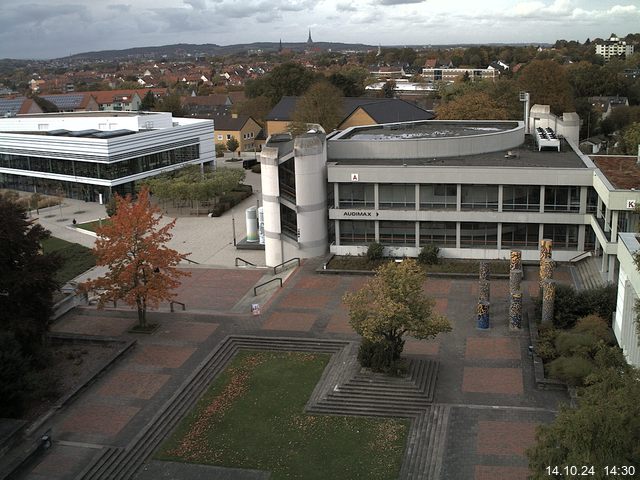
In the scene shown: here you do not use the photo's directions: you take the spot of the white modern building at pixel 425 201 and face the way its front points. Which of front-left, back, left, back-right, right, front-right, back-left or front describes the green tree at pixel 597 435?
front

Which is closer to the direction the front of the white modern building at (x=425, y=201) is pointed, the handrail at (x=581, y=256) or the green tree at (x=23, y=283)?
the green tree

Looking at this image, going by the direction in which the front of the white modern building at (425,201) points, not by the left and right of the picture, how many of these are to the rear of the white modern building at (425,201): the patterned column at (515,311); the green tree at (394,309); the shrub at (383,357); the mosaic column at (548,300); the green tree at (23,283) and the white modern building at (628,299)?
0

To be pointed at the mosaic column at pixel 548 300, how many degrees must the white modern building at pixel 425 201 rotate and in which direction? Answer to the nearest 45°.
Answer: approximately 45° to its left

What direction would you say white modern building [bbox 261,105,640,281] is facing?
toward the camera

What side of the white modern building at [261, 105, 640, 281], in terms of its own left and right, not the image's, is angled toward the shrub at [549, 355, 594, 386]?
front

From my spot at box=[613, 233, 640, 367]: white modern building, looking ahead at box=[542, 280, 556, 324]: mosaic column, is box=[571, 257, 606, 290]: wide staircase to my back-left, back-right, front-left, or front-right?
front-right

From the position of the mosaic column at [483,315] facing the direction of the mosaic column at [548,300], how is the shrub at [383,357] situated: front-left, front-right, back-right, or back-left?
back-right

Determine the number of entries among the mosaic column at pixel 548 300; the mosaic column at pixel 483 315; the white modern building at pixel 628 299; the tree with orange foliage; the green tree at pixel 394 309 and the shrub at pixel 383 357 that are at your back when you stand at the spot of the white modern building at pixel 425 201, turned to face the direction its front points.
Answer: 0

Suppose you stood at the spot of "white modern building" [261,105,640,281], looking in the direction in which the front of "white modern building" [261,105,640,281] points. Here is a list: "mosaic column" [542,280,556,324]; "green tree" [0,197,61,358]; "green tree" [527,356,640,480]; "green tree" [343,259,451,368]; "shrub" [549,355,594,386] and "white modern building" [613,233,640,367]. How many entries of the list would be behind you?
0

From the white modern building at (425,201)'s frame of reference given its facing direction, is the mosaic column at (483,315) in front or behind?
in front

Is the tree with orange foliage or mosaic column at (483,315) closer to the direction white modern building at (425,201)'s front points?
the mosaic column

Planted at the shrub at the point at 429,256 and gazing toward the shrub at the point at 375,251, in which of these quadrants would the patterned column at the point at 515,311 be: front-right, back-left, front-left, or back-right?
back-left

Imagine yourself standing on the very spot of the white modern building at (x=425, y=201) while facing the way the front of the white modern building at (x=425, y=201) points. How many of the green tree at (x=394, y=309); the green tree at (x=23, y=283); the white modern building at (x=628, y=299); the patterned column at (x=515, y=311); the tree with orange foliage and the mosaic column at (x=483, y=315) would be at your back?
0

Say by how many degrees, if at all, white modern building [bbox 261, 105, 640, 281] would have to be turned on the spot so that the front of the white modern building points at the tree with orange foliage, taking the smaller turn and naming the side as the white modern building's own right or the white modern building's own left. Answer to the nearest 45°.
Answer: approximately 45° to the white modern building's own right
